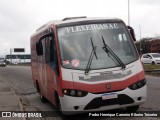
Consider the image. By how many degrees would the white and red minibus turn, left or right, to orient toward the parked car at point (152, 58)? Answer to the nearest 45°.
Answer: approximately 135° to its left

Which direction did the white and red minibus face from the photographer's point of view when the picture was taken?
facing the viewer and to the right of the viewer
